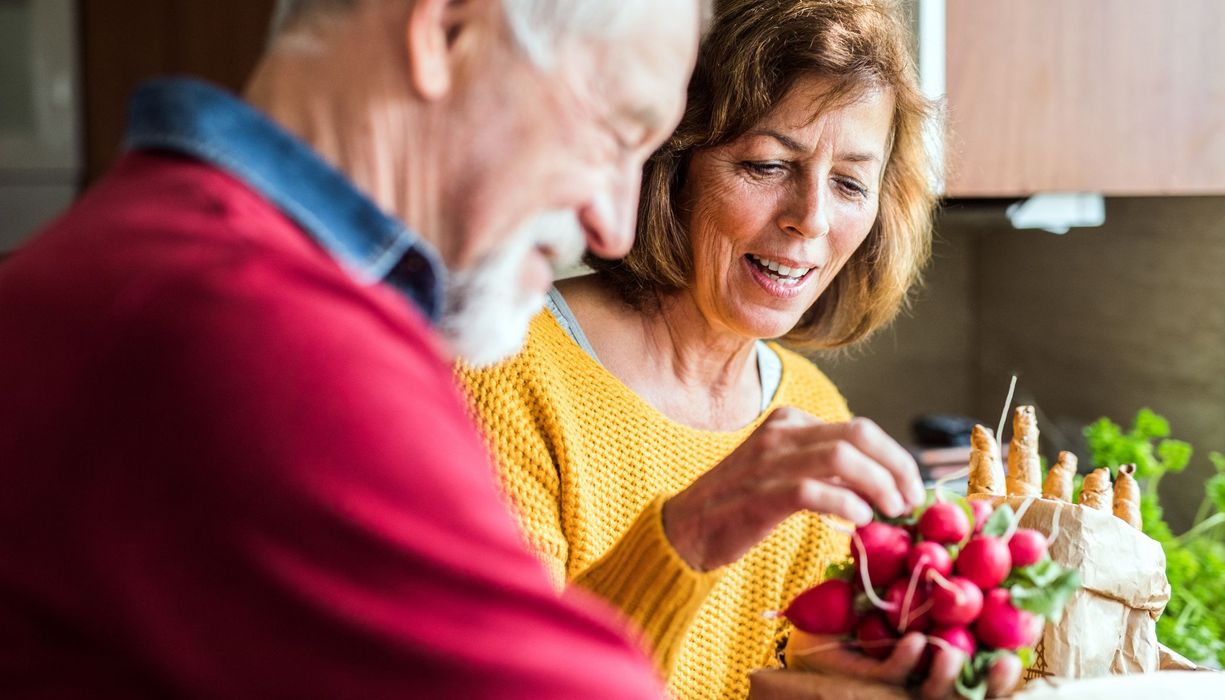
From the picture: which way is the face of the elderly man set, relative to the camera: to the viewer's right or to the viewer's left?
to the viewer's right

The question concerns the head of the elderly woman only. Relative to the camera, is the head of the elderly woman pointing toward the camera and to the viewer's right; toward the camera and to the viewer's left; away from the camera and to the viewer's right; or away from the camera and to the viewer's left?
toward the camera and to the viewer's right

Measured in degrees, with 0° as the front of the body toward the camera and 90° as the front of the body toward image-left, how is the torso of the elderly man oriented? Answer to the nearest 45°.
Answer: approximately 270°
